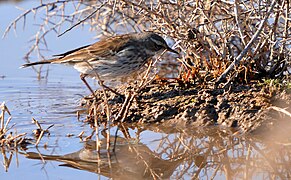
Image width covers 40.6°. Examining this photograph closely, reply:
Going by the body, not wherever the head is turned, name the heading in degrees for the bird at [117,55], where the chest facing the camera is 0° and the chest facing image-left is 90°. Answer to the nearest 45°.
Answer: approximately 270°
